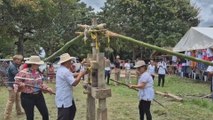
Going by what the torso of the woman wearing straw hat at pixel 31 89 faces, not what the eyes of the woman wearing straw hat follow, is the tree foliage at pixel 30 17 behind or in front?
behind

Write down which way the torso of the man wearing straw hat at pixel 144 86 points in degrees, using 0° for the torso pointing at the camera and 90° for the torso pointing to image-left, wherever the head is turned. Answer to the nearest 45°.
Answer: approximately 90°

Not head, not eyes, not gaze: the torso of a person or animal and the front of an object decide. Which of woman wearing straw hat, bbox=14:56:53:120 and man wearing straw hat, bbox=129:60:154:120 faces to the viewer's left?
man wearing straw hat, bbox=129:60:154:120

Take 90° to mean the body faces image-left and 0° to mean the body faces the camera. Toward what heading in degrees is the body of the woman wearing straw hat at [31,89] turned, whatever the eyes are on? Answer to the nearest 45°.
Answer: approximately 315°

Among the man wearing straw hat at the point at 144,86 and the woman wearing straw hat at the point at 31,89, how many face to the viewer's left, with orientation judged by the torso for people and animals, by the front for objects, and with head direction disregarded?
1

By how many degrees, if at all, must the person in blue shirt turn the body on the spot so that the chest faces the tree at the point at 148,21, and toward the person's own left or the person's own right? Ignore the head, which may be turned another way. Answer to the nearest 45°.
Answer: approximately 45° to the person's own left

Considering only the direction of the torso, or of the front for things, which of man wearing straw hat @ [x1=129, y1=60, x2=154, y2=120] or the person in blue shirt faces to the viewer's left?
the man wearing straw hat

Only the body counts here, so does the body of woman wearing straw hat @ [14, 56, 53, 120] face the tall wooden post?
yes

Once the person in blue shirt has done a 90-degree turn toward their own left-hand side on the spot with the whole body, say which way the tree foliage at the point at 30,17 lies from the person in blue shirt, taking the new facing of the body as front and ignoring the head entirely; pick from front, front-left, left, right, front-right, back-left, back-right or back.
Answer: front

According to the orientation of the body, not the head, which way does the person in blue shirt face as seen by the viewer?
to the viewer's right
